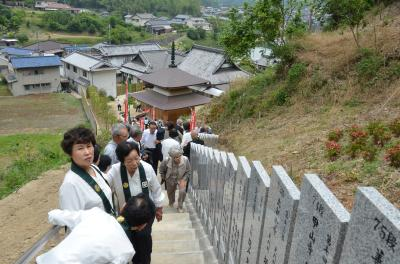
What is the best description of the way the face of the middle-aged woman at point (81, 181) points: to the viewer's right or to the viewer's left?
to the viewer's right

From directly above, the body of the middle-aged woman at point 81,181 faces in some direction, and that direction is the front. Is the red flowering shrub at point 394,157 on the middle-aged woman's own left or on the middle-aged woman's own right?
on the middle-aged woman's own left

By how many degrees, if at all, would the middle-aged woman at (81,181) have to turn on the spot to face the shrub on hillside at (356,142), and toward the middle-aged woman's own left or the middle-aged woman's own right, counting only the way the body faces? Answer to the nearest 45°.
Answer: approximately 90° to the middle-aged woman's own left

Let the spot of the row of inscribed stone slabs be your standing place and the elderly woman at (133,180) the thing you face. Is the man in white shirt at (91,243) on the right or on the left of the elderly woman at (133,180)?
left

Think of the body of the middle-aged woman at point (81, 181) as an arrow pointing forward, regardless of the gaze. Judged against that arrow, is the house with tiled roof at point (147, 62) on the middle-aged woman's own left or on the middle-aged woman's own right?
on the middle-aged woman's own left

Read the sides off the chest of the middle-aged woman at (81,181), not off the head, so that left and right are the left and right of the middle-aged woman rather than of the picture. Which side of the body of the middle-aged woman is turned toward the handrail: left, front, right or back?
right

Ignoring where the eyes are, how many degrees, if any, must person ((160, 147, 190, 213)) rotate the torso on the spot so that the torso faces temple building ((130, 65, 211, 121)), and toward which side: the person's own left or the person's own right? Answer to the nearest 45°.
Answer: approximately 180°
